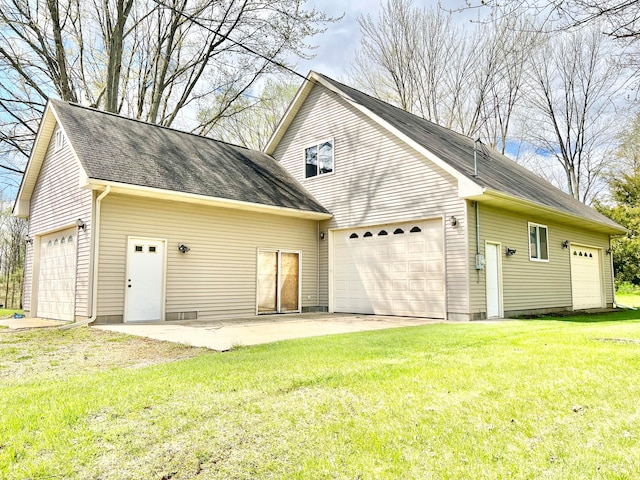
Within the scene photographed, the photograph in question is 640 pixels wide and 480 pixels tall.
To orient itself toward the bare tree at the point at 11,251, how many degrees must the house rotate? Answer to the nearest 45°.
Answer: approximately 90° to its right

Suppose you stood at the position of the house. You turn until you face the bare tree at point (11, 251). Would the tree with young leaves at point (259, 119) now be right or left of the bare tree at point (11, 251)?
right

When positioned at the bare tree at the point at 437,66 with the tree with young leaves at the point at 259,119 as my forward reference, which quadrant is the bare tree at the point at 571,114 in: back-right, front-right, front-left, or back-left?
back-right

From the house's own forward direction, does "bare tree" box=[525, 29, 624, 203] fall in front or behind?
behind

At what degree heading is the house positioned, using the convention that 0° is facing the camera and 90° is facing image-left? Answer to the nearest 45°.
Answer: approximately 45°

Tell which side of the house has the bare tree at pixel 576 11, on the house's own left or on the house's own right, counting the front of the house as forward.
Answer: on the house's own left
